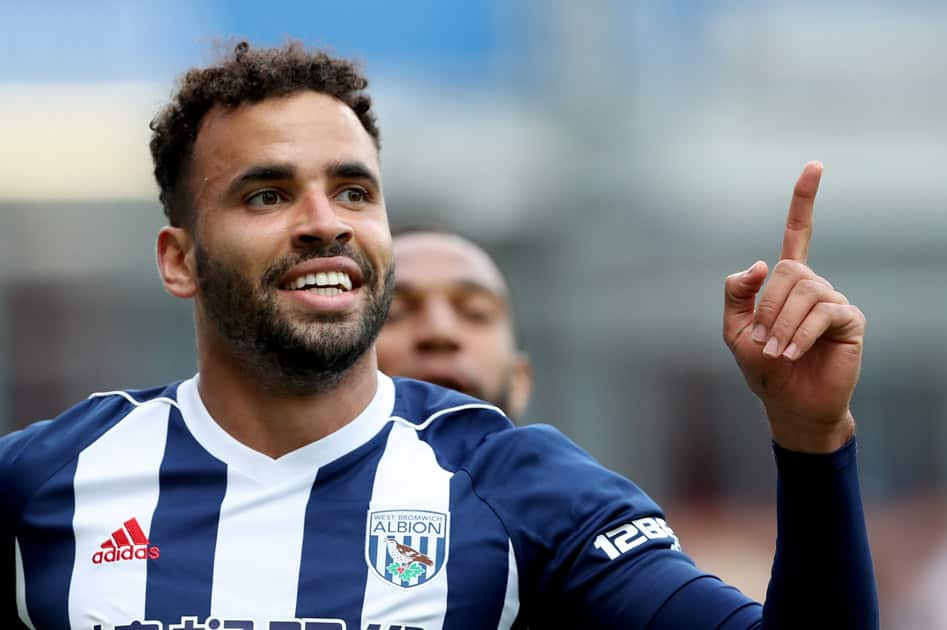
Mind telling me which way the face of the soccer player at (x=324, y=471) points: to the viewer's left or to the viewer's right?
to the viewer's right

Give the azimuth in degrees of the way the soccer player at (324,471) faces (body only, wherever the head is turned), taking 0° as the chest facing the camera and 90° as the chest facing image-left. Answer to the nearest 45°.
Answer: approximately 0°
